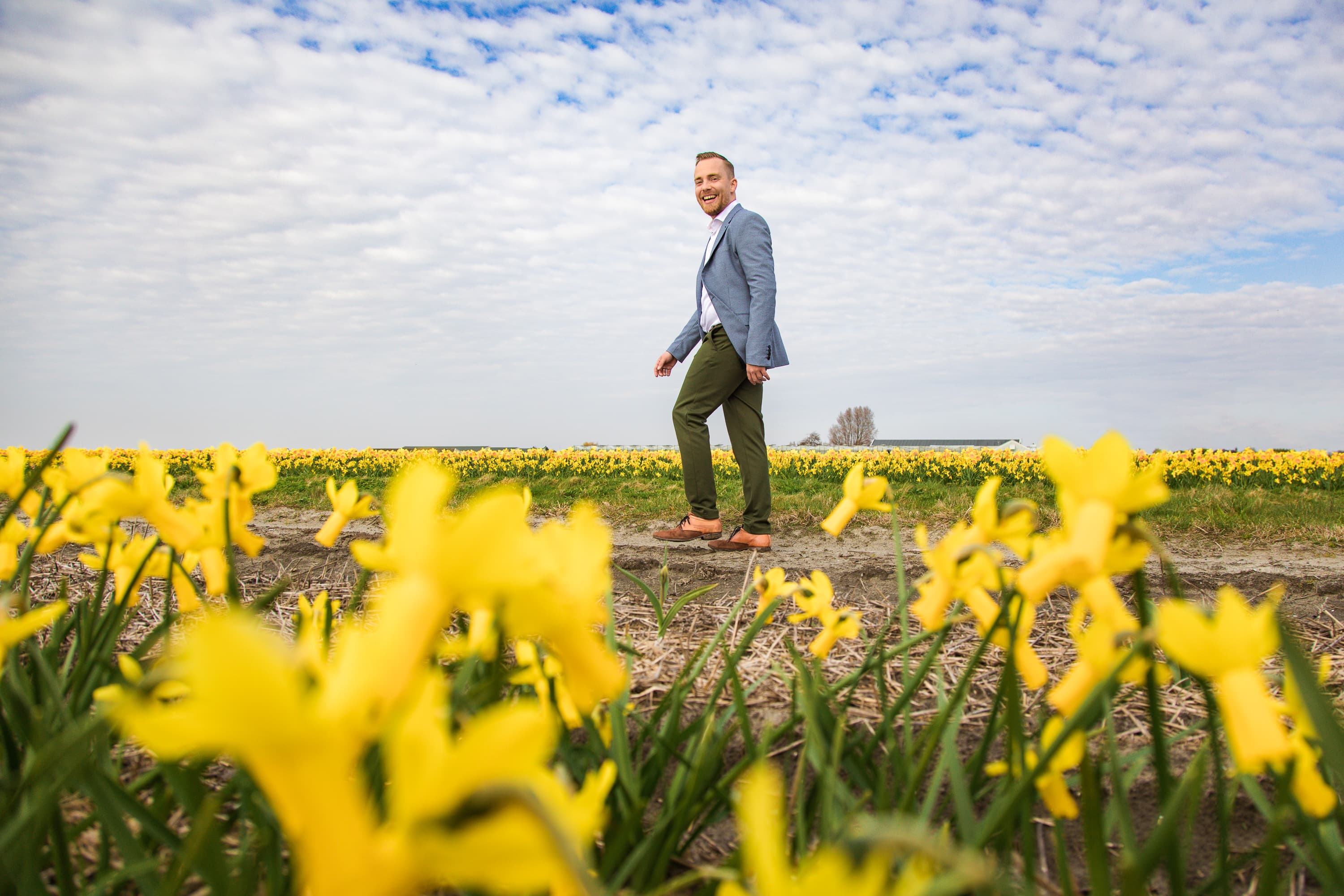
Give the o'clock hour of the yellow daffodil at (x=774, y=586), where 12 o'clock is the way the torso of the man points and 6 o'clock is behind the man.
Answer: The yellow daffodil is roughly at 9 o'clock from the man.

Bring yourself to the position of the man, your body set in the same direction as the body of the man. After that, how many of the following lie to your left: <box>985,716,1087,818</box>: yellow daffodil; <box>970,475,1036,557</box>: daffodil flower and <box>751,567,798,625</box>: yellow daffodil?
3

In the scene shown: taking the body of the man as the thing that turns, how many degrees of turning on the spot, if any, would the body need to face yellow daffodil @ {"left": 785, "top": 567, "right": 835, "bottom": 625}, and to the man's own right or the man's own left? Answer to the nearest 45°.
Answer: approximately 90° to the man's own left

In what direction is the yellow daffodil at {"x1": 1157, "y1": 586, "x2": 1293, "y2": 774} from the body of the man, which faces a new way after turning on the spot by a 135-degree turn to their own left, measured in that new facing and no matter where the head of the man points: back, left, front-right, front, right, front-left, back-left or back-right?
front-right

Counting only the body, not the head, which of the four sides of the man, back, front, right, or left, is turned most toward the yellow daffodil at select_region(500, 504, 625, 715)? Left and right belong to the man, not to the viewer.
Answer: left

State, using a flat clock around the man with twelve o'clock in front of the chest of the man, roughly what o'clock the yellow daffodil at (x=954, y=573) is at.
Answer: The yellow daffodil is roughly at 9 o'clock from the man.

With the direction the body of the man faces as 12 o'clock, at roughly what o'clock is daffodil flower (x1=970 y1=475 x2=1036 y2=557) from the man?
The daffodil flower is roughly at 9 o'clock from the man.

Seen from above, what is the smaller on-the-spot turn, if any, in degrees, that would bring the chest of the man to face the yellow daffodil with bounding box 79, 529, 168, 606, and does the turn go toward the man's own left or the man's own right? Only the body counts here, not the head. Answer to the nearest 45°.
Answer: approximately 90° to the man's own left

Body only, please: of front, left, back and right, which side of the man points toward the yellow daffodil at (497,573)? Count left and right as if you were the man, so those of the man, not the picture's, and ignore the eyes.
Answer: left

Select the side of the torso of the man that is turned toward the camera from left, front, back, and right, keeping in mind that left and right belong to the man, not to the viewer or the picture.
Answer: left
